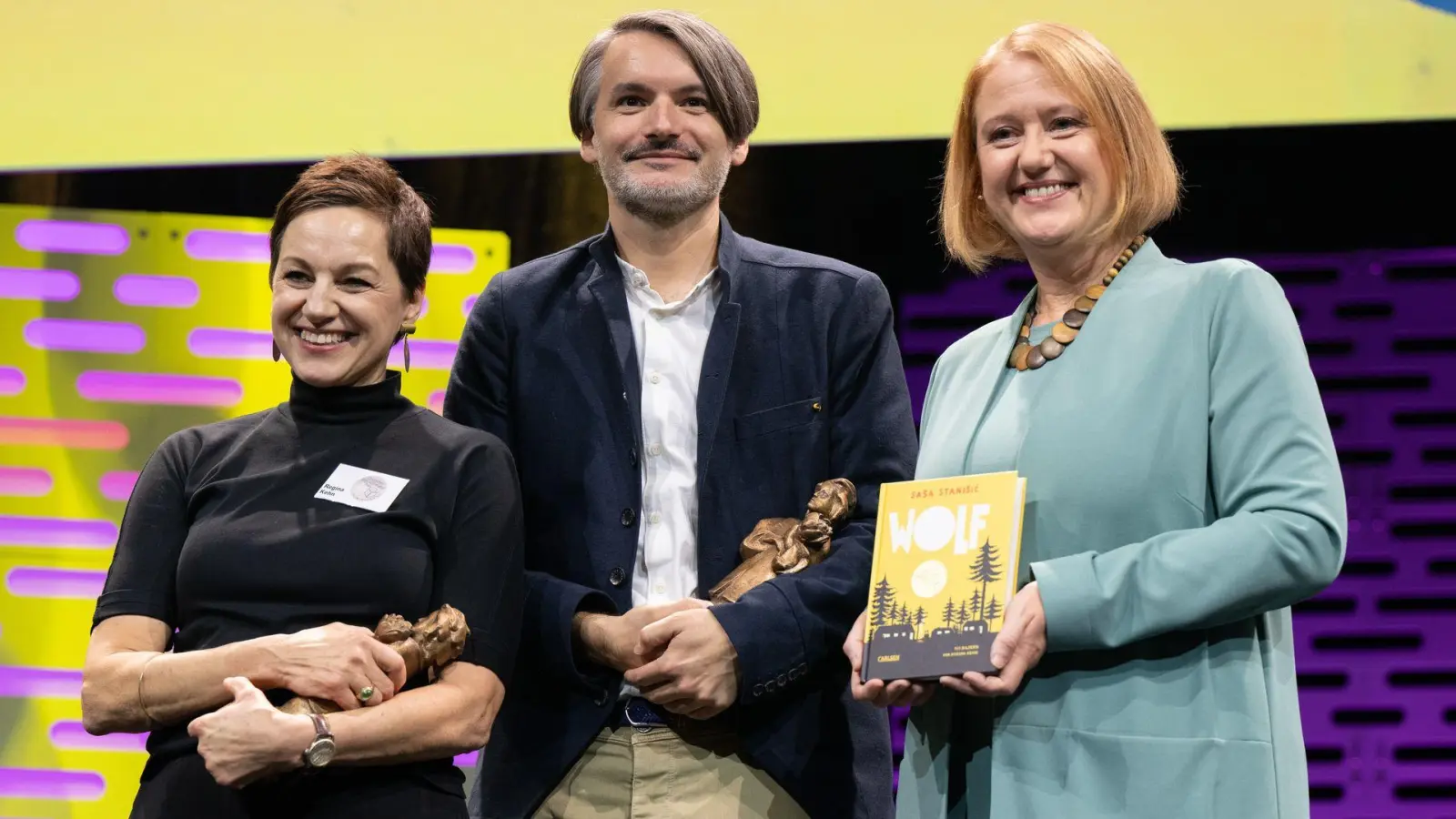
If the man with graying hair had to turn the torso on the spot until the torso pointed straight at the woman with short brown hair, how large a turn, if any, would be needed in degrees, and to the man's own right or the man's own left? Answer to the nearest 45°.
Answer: approximately 45° to the man's own right

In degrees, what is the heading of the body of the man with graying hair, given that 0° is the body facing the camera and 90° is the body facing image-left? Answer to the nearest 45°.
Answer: approximately 0°
